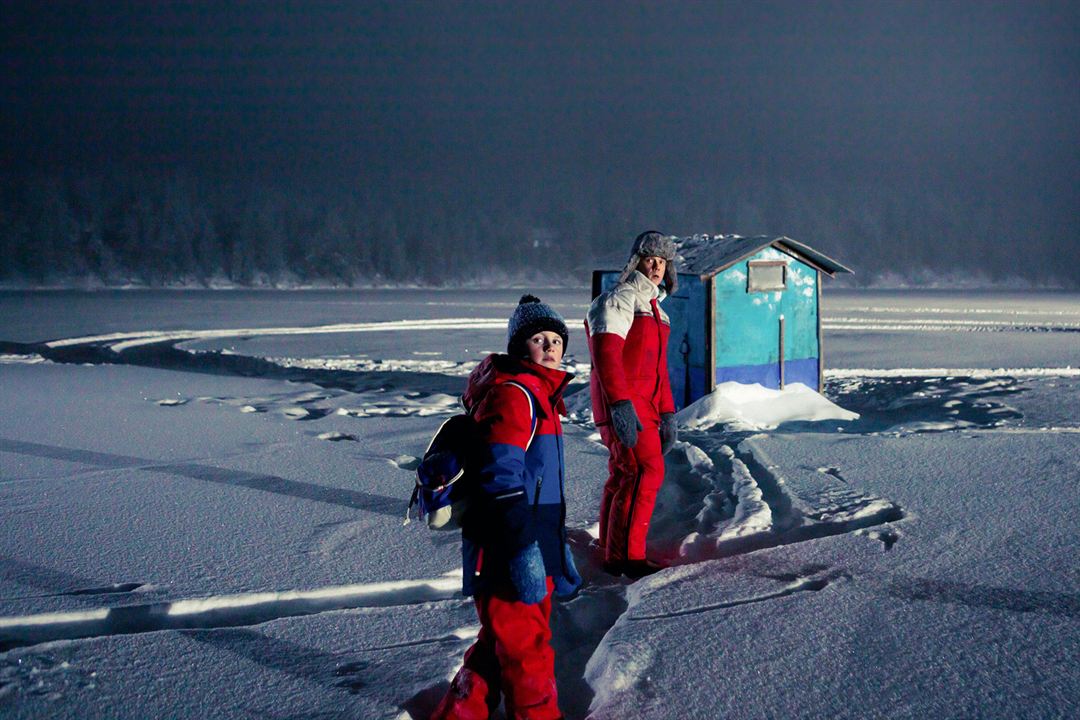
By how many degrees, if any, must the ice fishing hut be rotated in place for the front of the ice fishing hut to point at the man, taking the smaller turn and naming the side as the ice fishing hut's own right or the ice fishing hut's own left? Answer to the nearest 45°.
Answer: approximately 45° to the ice fishing hut's own right

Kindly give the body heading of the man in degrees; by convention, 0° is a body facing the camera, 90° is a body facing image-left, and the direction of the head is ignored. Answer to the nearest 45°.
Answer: approximately 315°

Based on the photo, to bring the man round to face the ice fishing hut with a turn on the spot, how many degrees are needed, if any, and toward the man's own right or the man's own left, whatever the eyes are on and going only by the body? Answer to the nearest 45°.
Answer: approximately 135° to the man's own left
